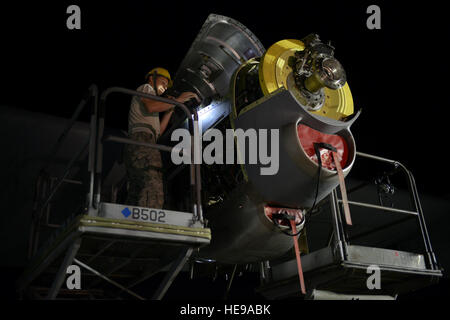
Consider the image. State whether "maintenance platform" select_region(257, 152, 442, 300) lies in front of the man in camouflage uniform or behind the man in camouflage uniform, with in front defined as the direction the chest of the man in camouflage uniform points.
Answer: in front

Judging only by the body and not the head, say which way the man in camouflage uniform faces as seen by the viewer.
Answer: to the viewer's right
